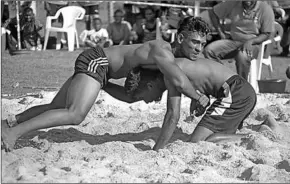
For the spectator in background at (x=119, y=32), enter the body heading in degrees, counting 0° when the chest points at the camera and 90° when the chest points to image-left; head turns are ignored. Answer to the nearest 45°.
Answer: approximately 0°

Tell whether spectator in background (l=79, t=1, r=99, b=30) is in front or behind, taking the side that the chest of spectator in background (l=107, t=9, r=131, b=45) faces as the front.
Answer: behind

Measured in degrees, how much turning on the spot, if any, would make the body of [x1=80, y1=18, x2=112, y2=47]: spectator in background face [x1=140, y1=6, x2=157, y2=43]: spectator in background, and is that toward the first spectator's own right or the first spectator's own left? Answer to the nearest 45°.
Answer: approximately 90° to the first spectator's own left

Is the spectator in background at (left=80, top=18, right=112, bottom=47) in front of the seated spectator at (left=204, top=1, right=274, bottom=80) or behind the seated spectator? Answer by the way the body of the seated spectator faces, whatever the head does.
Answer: behind

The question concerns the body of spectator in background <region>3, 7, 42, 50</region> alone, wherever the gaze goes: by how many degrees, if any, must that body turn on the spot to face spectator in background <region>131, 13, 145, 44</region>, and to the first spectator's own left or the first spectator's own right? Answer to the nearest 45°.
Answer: approximately 90° to the first spectator's own left

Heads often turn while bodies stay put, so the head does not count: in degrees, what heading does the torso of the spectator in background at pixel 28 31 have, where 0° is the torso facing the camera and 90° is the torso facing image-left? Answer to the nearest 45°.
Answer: approximately 0°

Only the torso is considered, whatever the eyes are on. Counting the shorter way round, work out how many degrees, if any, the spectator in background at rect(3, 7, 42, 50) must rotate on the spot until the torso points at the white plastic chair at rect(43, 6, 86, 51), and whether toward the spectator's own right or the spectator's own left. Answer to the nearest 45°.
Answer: approximately 90° to the spectator's own left

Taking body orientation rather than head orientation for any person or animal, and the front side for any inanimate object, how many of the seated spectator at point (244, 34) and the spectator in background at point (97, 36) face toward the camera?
2

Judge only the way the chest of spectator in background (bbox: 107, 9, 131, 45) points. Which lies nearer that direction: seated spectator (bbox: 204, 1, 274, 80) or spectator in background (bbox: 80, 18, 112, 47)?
the seated spectator
